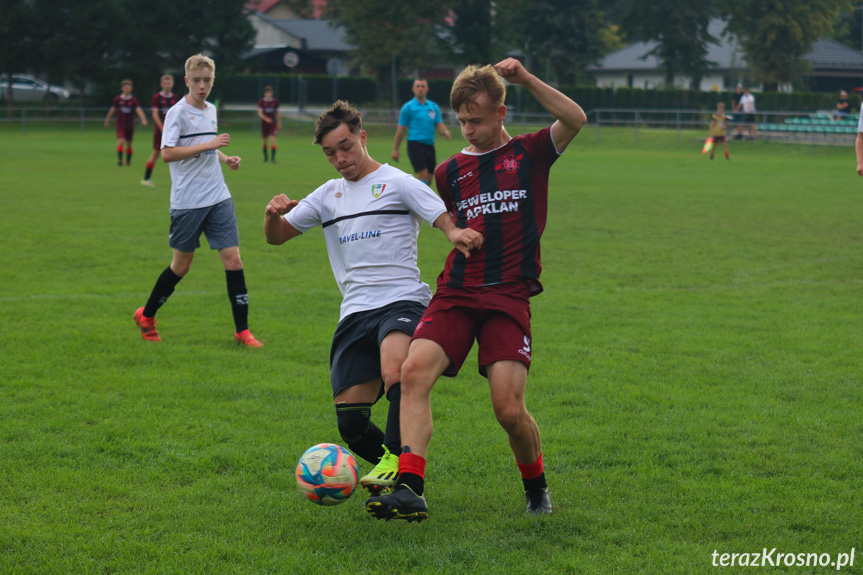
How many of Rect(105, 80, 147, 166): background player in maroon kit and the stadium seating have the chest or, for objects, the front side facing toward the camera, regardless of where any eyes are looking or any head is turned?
2

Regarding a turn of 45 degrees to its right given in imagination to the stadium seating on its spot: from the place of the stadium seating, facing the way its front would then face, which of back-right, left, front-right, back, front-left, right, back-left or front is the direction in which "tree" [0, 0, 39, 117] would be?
front-right

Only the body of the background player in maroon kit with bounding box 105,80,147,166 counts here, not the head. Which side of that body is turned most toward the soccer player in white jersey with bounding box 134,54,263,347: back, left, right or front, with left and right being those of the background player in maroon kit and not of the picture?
front

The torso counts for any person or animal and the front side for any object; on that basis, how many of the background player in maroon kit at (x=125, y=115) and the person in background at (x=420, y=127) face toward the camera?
2

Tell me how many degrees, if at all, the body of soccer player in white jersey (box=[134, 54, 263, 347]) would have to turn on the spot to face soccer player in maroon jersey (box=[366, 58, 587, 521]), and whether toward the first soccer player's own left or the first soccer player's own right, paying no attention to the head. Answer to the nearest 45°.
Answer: approximately 45° to the first soccer player's own right

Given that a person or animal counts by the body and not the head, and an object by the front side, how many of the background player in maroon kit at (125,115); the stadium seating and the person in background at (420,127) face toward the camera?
3

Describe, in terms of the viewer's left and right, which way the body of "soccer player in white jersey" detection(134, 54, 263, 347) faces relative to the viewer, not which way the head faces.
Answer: facing the viewer and to the right of the viewer

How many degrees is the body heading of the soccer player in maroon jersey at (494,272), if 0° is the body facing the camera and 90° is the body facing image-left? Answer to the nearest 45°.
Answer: approximately 0°

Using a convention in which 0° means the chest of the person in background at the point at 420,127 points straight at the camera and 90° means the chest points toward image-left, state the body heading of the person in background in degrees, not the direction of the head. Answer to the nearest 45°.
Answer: approximately 0°

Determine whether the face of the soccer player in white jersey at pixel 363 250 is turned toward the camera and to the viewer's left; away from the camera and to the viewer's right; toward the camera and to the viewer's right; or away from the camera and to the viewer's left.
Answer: toward the camera and to the viewer's left
